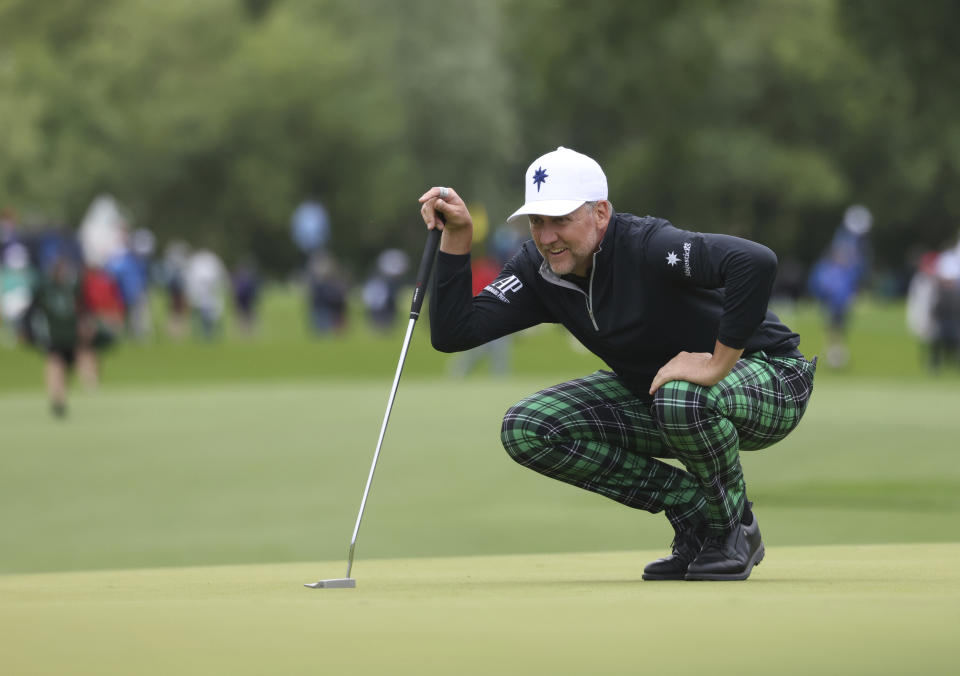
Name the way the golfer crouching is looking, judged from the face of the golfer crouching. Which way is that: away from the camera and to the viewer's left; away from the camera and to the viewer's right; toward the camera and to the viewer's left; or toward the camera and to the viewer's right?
toward the camera and to the viewer's left

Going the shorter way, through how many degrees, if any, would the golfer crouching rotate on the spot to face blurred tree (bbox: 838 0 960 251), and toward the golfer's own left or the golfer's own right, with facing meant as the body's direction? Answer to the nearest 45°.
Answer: approximately 135° to the golfer's own right

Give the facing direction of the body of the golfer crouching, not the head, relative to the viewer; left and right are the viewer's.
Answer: facing the viewer and to the left of the viewer
